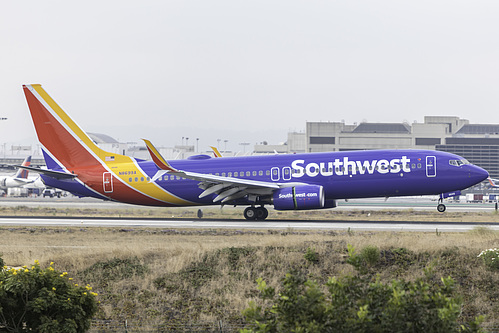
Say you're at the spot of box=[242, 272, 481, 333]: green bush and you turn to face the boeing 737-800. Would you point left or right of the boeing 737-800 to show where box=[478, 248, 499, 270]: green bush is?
right

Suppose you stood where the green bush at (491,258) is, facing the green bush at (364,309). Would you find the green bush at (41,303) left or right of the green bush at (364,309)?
right

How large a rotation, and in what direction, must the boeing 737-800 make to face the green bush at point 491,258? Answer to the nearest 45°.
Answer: approximately 45° to its right

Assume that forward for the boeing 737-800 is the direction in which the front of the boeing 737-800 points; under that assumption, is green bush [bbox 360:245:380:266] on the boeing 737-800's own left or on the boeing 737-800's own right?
on the boeing 737-800's own right

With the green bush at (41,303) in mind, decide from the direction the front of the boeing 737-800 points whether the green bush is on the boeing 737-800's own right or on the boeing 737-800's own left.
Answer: on the boeing 737-800's own right

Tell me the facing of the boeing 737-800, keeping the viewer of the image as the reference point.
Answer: facing to the right of the viewer

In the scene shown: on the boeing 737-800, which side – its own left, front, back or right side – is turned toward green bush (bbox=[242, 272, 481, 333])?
right

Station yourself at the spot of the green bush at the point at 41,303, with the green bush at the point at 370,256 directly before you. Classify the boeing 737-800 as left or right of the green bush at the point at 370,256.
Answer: left
